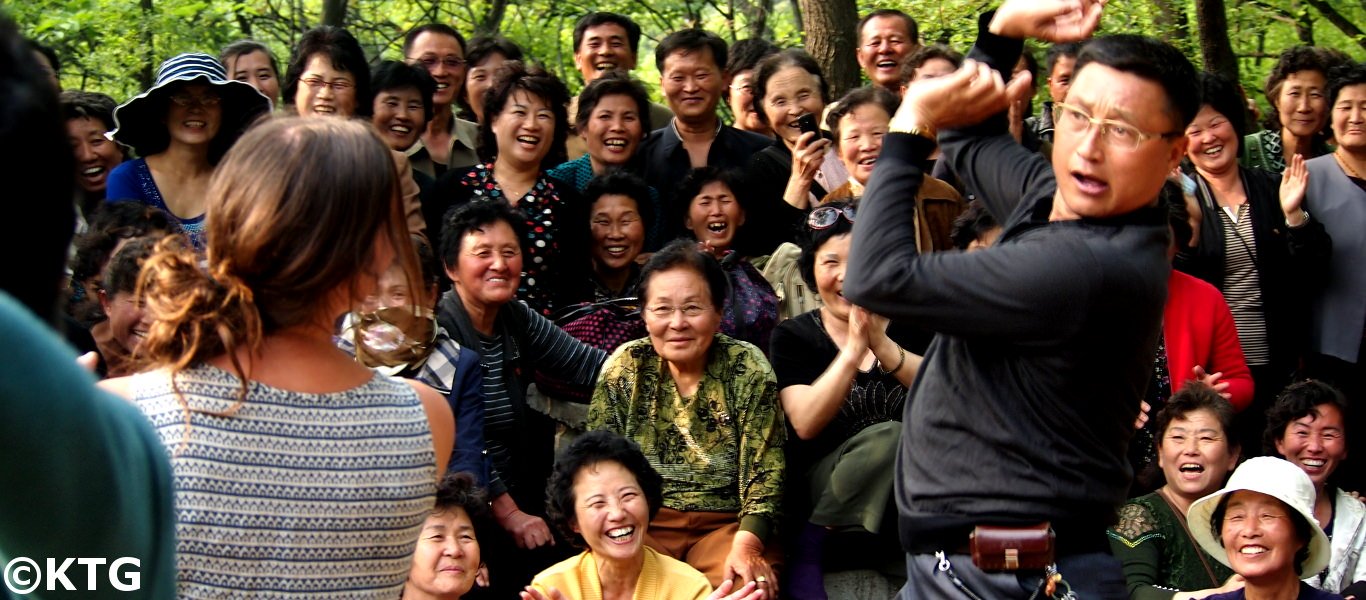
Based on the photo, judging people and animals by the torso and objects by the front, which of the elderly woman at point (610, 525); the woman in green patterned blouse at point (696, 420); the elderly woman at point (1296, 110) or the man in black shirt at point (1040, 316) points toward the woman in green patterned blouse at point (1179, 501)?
the elderly woman at point (1296, 110)

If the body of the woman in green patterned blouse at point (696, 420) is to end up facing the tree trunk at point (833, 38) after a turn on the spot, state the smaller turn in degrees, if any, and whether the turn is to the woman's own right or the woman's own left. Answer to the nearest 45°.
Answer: approximately 180°

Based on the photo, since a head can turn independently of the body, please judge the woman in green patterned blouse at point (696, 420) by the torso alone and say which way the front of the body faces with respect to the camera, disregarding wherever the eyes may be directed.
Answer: toward the camera

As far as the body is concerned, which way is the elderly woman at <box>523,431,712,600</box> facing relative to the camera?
toward the camera

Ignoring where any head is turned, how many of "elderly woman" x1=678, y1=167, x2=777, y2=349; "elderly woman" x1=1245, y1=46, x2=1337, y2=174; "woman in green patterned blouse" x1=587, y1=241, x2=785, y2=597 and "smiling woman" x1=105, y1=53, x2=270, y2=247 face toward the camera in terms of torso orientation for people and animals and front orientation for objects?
4

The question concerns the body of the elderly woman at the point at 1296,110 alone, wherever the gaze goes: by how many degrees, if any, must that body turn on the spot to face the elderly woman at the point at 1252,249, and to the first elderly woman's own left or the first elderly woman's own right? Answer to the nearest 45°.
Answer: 0° — they already face them

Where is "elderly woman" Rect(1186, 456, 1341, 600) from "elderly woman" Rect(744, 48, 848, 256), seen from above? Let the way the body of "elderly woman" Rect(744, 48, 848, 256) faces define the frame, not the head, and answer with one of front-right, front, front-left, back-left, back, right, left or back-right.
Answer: front

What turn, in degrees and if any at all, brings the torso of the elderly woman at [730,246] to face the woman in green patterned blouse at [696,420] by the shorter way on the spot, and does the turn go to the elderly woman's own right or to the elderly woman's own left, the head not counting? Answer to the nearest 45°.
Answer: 0° — they already face them

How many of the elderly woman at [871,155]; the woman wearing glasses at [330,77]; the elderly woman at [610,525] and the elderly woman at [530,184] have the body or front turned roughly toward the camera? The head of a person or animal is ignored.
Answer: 4

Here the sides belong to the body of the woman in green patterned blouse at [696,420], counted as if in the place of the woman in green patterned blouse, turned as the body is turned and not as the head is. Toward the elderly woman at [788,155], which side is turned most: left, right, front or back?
back

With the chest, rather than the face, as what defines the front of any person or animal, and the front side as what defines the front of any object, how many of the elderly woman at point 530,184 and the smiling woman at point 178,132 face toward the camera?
2

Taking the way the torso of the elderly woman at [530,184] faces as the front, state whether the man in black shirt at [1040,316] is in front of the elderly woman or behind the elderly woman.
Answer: in front
